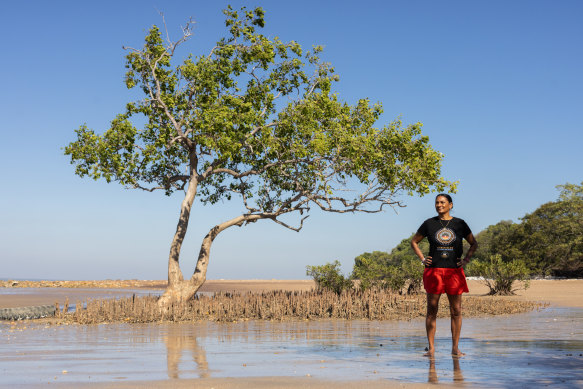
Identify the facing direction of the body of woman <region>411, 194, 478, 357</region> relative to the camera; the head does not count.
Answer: toward the camera
